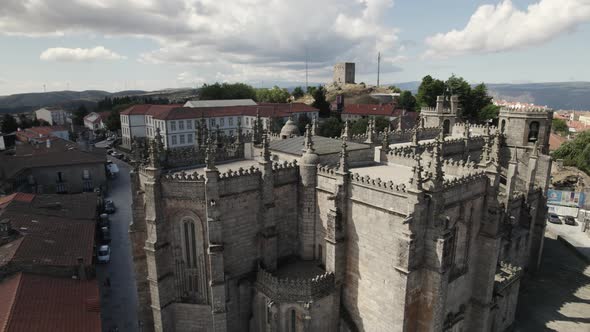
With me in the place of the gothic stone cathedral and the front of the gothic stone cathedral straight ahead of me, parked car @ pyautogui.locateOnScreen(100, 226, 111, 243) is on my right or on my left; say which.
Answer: on my left

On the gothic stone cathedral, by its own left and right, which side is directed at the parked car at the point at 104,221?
left

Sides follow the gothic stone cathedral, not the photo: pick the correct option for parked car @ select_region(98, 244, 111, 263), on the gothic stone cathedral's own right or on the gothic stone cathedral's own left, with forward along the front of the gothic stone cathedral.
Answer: on the gothic stone cathedral's own left

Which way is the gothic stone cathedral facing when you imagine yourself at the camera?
facing away from the viewer and to the right of the viewer
